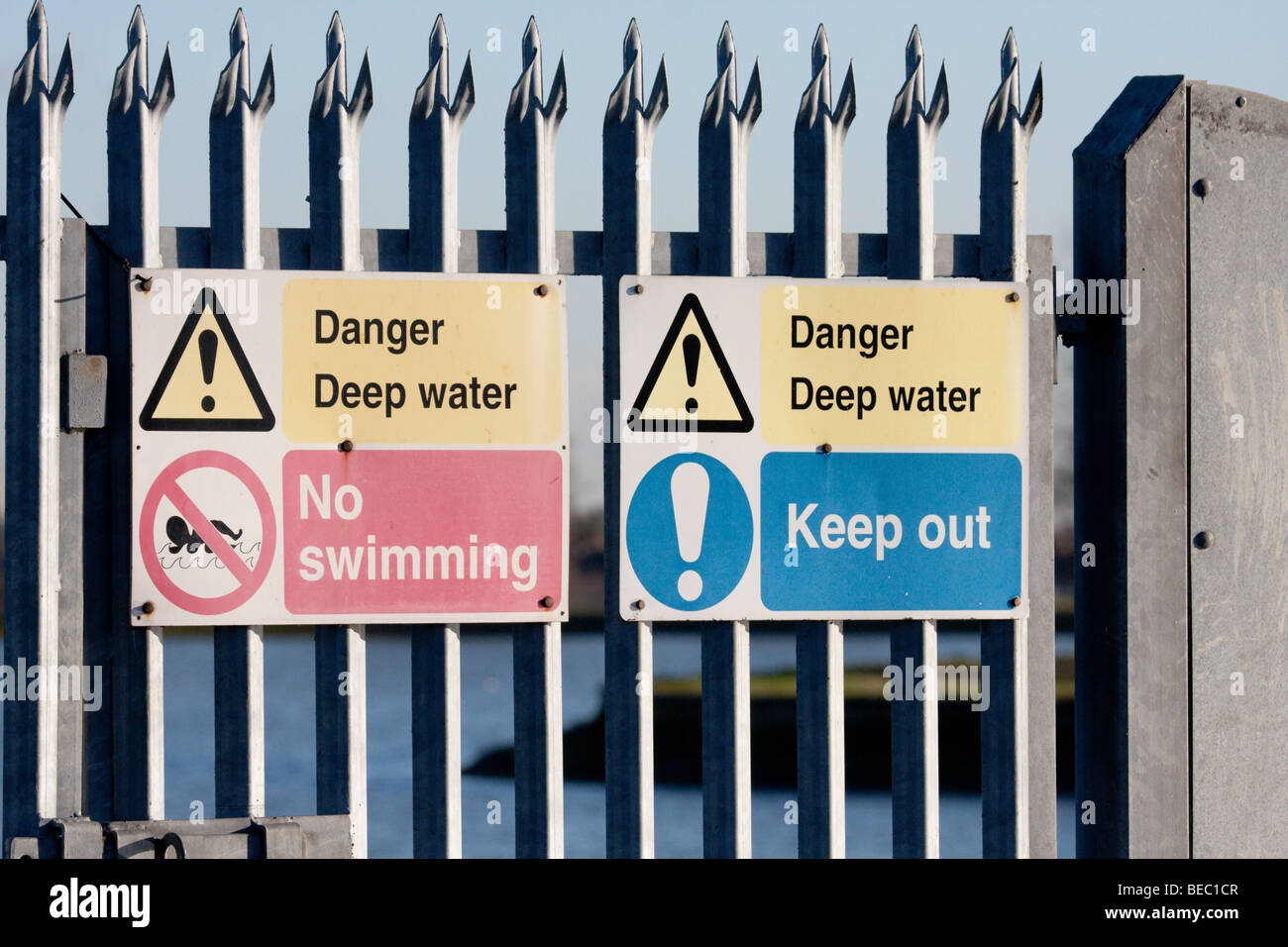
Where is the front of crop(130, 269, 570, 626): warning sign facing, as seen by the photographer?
facing the viewer
